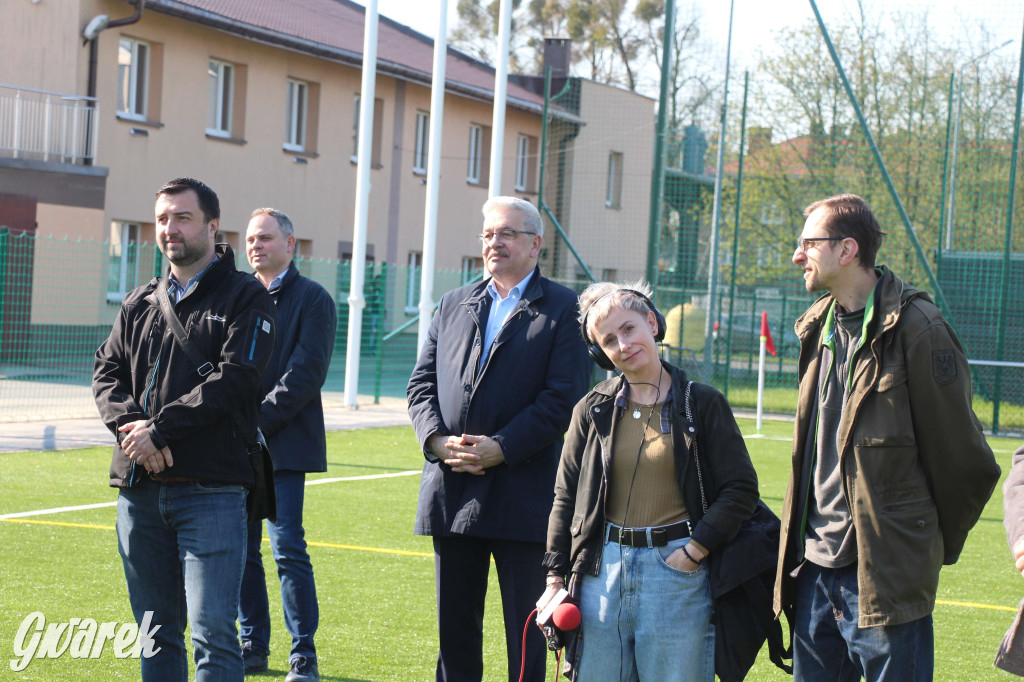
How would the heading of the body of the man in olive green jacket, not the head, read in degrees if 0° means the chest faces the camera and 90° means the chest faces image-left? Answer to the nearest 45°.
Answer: approximately 45°

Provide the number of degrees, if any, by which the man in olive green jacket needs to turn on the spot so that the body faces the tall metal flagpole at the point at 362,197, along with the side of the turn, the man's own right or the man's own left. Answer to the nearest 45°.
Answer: approximately 90° to the man's own right

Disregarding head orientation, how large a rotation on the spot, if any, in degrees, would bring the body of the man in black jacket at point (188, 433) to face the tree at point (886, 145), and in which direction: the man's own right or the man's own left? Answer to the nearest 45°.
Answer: approximately 180°

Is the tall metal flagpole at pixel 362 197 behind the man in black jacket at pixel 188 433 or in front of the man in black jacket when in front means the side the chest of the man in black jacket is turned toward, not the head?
behind

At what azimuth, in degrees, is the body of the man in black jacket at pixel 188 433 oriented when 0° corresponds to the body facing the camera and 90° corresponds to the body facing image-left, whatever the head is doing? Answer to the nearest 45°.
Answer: approximately 45°

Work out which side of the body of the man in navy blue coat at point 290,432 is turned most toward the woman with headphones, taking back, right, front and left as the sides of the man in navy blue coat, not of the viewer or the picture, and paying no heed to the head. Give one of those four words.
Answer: left

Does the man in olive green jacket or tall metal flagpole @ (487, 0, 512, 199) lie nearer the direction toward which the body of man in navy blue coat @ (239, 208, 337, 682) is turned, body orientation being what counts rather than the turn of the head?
the man in olive green jacket

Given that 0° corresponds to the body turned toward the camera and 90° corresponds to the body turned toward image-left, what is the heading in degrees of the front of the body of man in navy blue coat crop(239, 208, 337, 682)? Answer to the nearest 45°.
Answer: approximately 45°

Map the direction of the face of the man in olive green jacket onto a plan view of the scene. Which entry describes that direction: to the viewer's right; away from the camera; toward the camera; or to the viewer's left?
to the viewer's left
